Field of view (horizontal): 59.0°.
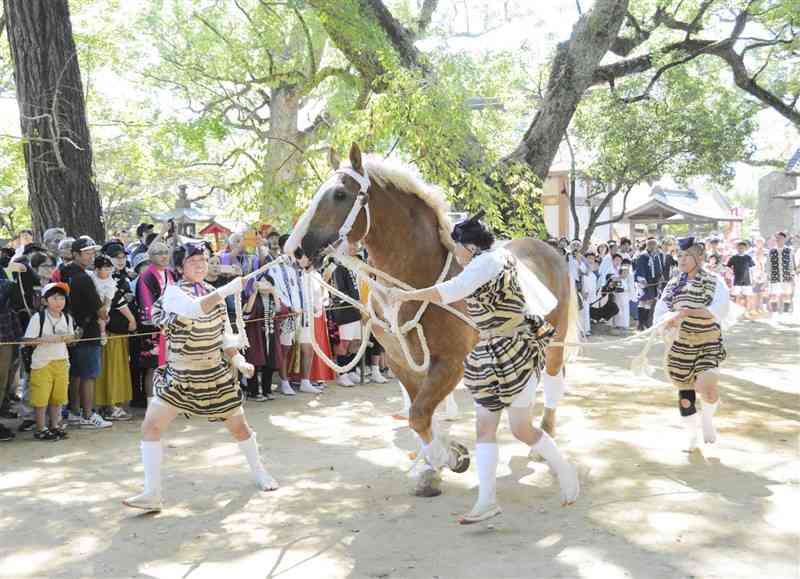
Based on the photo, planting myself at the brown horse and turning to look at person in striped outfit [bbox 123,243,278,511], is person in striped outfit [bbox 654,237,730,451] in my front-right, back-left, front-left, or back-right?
back-right

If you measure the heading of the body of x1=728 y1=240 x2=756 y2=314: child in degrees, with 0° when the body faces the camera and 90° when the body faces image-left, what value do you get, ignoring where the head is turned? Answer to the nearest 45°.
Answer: approximately 0°

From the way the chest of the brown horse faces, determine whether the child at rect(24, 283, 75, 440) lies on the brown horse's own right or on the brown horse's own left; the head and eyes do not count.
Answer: on the brown horse's own right

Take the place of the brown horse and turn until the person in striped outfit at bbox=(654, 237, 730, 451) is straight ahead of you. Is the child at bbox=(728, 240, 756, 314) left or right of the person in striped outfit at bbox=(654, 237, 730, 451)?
left

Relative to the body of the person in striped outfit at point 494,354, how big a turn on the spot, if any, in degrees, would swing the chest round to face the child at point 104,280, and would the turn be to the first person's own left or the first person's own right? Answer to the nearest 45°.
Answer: approximately 45° to the first person's own right

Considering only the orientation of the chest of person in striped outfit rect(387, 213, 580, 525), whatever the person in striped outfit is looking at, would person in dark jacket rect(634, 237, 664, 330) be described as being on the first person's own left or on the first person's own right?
on the first person's own right

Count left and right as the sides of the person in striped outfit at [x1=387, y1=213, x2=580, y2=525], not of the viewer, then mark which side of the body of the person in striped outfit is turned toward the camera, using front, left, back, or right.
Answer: left

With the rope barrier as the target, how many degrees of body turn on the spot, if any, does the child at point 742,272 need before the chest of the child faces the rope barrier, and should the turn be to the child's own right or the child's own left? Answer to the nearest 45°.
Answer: approximately 45° to the child's own right

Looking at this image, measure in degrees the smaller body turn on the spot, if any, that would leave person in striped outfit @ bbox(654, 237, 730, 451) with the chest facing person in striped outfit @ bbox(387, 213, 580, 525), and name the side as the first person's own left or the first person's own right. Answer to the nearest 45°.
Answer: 0° — they already face them

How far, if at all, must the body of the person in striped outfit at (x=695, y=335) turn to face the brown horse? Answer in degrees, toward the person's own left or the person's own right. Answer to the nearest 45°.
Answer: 0° — they already face it

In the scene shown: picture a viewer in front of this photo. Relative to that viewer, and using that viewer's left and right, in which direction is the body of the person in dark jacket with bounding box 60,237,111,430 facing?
facing to the right of the viewer
